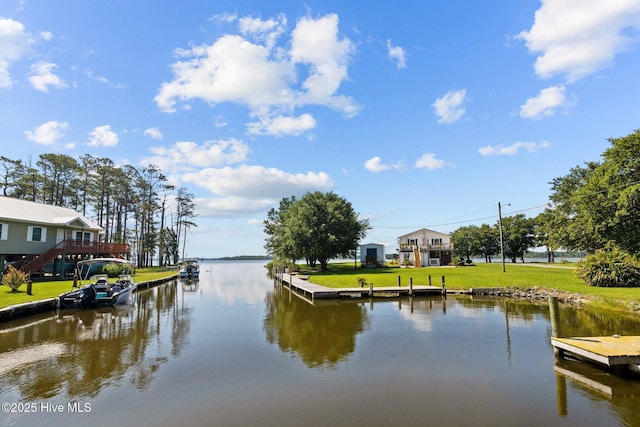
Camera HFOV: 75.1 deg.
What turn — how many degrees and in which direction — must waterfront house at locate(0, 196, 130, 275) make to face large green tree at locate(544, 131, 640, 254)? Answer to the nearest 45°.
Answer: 0° — it already faces it

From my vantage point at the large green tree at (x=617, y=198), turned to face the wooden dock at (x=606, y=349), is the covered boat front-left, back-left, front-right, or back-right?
front-right

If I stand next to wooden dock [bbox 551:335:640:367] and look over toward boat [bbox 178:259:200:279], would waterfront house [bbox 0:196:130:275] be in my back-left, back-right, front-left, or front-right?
front-left

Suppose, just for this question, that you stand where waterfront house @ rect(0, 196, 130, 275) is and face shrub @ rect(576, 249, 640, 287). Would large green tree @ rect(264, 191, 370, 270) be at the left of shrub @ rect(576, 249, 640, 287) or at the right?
left

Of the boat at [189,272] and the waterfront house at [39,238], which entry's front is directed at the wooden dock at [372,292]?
the waterfront house

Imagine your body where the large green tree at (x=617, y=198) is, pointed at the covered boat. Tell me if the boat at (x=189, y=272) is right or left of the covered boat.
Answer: right

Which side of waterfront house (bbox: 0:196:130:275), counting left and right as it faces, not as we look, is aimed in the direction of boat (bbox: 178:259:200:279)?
left

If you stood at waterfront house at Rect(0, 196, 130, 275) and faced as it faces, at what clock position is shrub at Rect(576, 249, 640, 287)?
The shrub is roughly at 12 o'clock from the waterfront house.

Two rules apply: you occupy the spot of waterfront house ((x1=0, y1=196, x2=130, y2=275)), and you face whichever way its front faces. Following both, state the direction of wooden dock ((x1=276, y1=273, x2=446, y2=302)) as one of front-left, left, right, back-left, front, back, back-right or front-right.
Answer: front

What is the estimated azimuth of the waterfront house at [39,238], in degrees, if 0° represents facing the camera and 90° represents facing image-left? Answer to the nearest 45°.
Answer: approximately 315°

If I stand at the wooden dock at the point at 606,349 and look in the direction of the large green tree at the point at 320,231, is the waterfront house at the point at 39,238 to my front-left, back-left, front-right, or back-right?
front-left

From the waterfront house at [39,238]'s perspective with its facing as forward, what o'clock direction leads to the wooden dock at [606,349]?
The wooden dock is roughly at 1 o'clock from the waterfront house.

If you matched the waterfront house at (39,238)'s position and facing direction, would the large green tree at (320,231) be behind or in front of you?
in front

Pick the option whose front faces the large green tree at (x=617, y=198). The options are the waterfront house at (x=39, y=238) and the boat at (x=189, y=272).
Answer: the waterfront house

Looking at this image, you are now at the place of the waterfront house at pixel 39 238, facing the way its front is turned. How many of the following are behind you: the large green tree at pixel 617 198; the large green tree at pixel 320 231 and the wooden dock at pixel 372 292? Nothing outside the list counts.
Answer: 0
